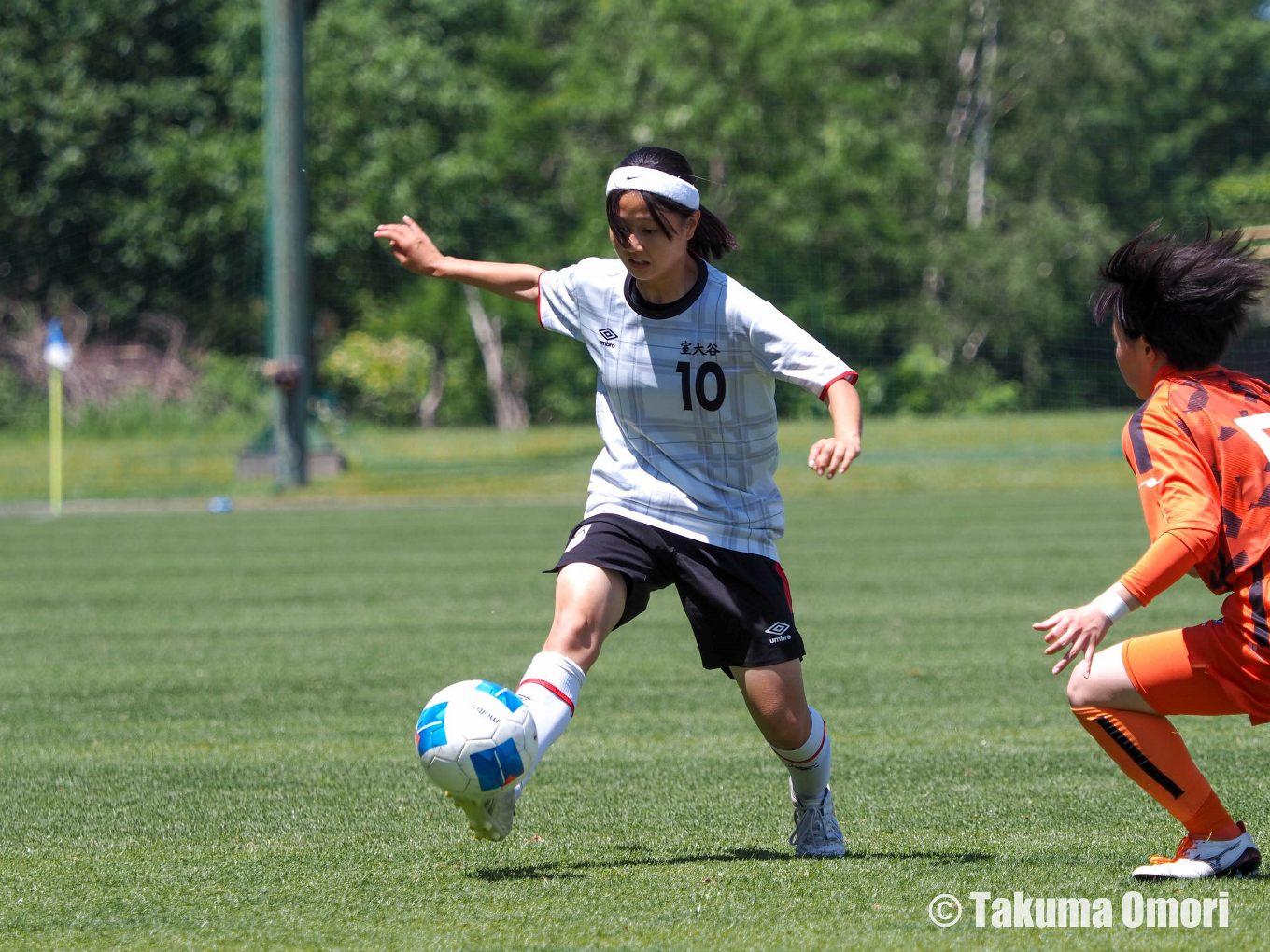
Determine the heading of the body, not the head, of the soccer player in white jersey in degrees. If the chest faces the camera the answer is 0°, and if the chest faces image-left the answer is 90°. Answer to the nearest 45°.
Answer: approximately 0°

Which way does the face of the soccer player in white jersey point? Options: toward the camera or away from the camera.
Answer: toward the camera

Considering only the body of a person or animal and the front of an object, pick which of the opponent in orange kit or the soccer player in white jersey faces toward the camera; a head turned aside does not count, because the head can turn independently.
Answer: the soccer player in white jersey

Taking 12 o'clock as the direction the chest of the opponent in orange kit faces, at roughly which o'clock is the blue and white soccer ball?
The blue and white soccer ball is roughly at 10 o'clock from the opponent in orange kit.

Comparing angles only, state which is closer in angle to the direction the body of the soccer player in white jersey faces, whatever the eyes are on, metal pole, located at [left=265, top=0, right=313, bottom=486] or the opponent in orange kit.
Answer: the opponent in orange kit

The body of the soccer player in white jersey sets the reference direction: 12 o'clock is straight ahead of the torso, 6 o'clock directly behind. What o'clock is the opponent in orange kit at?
The opponent in orange kit is roughly at 10 o'clock from the soccer player in white jersey.

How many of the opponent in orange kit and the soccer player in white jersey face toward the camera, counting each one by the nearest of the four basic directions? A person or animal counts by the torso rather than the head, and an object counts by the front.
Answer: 1

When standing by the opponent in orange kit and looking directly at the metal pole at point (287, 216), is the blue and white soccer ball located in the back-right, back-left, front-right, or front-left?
front-left

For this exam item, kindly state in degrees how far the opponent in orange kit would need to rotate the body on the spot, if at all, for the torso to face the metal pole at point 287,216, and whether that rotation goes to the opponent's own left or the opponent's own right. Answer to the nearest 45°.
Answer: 0° — they already face it

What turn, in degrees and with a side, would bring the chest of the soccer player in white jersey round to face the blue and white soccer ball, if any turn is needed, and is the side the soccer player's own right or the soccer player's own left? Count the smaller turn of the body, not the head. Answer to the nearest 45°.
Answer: approximately 45° to the soccer player's own right

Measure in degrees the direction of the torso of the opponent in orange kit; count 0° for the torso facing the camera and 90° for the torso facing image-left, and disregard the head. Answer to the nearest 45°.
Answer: approximately 135°

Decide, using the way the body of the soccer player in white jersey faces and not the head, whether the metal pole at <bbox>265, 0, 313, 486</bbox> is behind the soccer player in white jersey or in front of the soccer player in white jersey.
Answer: behind

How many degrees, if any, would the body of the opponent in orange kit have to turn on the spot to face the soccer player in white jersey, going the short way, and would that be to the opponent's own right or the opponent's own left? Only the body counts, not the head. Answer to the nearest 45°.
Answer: approximately 45° to the opponent's own left
